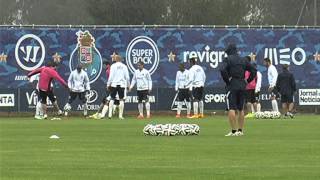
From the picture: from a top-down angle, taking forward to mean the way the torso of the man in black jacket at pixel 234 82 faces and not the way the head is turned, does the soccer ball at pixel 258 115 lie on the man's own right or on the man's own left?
on the man's own right

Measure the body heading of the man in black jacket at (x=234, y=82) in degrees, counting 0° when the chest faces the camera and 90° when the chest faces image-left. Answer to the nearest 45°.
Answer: approximately 135°

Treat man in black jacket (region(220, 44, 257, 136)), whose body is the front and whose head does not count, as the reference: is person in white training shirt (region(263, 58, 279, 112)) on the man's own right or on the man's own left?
on the man's own right

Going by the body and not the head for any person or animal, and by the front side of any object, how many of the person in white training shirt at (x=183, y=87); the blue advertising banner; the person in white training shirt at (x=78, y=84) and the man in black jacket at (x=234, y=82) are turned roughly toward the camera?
3
